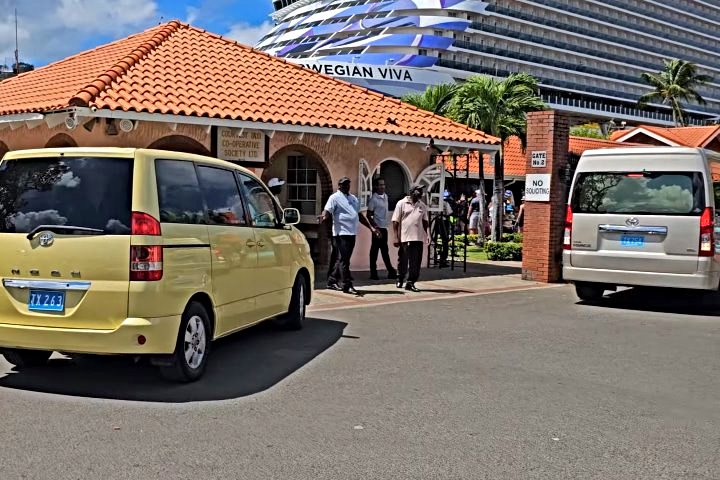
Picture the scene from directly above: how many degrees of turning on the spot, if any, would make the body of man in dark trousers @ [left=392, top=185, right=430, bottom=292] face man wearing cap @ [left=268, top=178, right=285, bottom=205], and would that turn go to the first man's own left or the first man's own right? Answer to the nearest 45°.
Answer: approximately 135° to the first man's own right

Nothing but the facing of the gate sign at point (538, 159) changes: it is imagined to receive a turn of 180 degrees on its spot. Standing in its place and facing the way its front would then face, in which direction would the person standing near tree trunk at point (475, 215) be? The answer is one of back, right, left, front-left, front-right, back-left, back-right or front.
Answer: front

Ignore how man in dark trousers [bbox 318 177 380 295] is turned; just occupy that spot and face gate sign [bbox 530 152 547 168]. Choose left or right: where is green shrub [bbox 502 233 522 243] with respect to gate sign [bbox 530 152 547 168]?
left

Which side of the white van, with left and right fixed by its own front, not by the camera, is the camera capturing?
back

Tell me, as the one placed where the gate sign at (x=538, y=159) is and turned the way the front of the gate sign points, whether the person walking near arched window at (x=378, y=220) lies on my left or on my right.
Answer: on my right

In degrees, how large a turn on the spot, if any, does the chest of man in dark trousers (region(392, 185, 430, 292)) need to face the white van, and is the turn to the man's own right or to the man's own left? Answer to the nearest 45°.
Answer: approximately 45° to the man's own left

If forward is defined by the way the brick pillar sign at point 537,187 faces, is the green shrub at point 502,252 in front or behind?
behind

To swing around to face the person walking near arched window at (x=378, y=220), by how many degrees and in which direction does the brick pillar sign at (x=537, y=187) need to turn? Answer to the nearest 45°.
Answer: approximately 90° to its right
